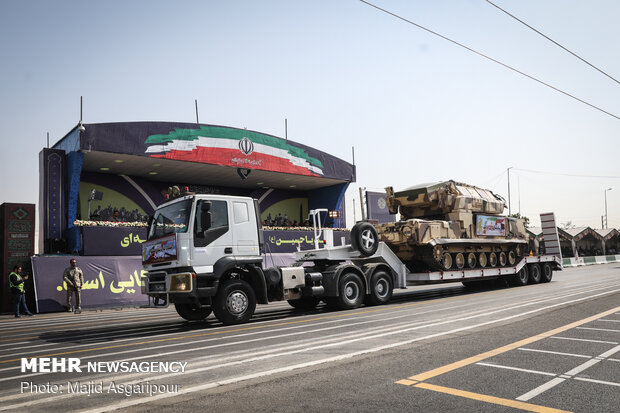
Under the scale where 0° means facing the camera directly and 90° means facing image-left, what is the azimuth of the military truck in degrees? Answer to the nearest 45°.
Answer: approximately 45°

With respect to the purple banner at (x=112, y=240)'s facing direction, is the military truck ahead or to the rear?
ahead

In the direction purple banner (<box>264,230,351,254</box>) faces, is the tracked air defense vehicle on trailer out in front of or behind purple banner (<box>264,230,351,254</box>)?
in front

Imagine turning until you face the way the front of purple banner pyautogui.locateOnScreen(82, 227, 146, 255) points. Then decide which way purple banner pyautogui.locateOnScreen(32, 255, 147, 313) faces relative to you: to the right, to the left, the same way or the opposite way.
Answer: the same way

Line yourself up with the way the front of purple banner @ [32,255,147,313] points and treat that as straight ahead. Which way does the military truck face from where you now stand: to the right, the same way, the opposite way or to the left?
to the right

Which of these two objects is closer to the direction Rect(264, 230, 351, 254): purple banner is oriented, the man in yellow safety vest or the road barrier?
the man in yellow safety vest

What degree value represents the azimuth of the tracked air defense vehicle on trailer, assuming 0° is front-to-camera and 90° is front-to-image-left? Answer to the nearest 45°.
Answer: approximately 45°

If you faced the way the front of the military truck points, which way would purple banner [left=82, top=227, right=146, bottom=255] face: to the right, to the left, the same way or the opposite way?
to the left

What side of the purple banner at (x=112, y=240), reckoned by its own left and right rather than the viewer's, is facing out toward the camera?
front

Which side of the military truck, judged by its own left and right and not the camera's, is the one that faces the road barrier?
back

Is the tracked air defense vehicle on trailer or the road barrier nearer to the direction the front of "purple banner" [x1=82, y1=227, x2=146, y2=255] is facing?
the tracked air defense vehicle on trailer

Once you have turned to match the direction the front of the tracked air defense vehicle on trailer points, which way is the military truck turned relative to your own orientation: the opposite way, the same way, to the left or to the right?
the same way

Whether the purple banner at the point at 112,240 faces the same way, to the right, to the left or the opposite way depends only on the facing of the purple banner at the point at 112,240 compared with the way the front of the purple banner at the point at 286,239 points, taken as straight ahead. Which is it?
the same way

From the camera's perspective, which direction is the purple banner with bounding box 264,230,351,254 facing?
toward the camera

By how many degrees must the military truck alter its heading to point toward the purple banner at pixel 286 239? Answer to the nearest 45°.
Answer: approximately 135° to its right

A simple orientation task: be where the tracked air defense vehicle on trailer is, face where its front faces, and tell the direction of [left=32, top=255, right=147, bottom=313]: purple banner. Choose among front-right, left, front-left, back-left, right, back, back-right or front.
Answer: front-right
